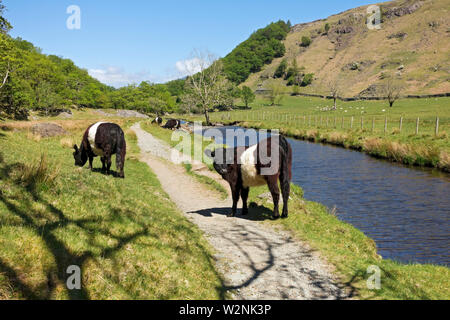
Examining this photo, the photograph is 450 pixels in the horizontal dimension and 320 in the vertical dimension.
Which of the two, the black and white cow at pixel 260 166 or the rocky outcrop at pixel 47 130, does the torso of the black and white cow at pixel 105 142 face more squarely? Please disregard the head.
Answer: the rocky outcrop

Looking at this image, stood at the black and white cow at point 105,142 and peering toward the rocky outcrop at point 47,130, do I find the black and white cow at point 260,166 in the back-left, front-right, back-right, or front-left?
back-right

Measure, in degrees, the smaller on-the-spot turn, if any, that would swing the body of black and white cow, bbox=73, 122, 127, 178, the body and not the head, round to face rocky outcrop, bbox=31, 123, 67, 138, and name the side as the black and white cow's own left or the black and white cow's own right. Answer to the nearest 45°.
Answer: approximately 45° to the black and white cow's own right
